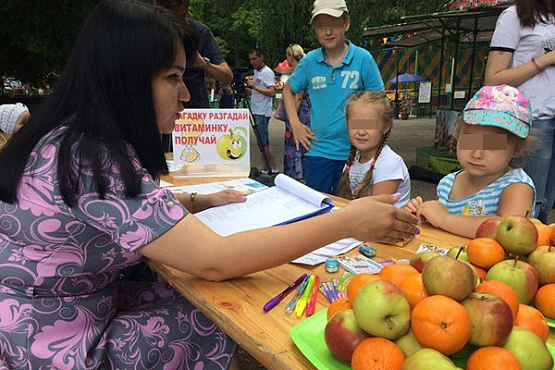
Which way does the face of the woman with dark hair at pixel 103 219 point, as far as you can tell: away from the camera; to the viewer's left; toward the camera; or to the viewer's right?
to the viewer's right

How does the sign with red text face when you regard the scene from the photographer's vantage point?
facing the viewer

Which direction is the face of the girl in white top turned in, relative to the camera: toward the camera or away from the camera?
toward the camera

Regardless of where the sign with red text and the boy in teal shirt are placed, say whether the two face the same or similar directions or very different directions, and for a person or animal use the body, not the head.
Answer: same or similar directions

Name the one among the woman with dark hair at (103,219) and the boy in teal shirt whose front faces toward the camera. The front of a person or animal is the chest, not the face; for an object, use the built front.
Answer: the boy in teal shirt

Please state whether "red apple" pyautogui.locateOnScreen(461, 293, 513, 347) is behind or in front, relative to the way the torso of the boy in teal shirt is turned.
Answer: in front

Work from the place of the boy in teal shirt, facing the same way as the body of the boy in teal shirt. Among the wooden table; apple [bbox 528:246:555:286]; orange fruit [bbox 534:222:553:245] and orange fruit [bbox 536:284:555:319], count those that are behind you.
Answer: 0

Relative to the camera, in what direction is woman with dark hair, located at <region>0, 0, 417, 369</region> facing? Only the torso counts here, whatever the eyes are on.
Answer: to the viewer's right

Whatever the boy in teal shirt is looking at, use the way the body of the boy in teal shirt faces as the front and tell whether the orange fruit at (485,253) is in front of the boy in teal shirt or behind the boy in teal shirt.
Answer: in front

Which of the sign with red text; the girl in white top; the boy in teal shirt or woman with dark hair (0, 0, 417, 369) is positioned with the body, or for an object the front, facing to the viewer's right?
the woman with dark hair

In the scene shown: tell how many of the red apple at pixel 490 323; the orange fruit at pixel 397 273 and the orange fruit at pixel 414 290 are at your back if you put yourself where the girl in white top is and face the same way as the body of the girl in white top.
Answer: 0

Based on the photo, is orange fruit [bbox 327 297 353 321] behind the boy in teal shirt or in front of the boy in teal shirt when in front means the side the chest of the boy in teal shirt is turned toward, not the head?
in front

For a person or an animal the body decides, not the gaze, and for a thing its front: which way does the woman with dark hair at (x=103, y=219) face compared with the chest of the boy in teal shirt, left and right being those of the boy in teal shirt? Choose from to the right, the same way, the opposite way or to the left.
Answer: to the left

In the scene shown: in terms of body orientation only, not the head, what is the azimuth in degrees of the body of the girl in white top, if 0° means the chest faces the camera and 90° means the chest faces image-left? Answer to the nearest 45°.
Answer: approximately 45°

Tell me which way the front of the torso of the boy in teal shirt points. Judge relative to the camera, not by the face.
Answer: toward the camera

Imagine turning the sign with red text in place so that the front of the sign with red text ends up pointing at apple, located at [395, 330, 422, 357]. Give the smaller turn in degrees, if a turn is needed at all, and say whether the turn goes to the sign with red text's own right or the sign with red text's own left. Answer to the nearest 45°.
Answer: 0° — it already faces it

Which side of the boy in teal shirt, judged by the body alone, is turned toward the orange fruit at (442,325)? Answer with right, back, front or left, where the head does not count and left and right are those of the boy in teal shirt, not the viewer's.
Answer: front

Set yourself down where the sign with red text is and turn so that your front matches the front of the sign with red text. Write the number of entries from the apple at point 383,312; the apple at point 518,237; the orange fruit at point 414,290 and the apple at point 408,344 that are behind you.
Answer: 0

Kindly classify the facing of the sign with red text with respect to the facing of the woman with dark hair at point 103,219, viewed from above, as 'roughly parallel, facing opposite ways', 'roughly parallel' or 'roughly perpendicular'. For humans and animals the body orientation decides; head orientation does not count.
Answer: roughly perpendicular

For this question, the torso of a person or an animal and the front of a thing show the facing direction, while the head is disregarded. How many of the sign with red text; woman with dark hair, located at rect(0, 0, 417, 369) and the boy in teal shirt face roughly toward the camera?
2

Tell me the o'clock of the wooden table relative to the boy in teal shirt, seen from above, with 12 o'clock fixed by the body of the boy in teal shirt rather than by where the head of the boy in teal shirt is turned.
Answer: The wooden table is roughly at 12 o'clock from the boy in teal shirt.

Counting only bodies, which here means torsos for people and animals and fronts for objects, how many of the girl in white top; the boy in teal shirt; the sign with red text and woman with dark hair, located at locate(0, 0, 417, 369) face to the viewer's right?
1
